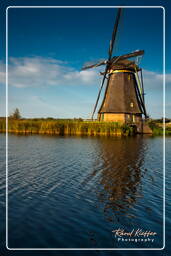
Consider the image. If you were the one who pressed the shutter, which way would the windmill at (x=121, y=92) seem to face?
facing the viewer and to the left of the viewer
